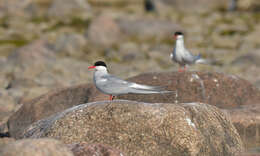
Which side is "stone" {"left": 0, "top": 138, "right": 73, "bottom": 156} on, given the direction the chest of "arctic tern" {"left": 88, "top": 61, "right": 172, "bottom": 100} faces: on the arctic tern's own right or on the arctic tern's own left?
on the arctic tern's own left

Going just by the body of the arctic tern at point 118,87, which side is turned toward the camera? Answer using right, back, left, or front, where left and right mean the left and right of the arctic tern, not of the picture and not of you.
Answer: left

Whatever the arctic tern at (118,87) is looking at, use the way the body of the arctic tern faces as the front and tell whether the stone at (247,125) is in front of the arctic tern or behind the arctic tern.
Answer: behind

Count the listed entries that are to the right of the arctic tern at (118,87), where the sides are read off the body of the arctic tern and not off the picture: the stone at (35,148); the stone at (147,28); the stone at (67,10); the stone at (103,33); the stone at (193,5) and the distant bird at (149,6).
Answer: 5

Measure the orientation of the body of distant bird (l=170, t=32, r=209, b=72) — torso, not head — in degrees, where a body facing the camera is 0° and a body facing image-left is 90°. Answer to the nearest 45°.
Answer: approximately 45°
